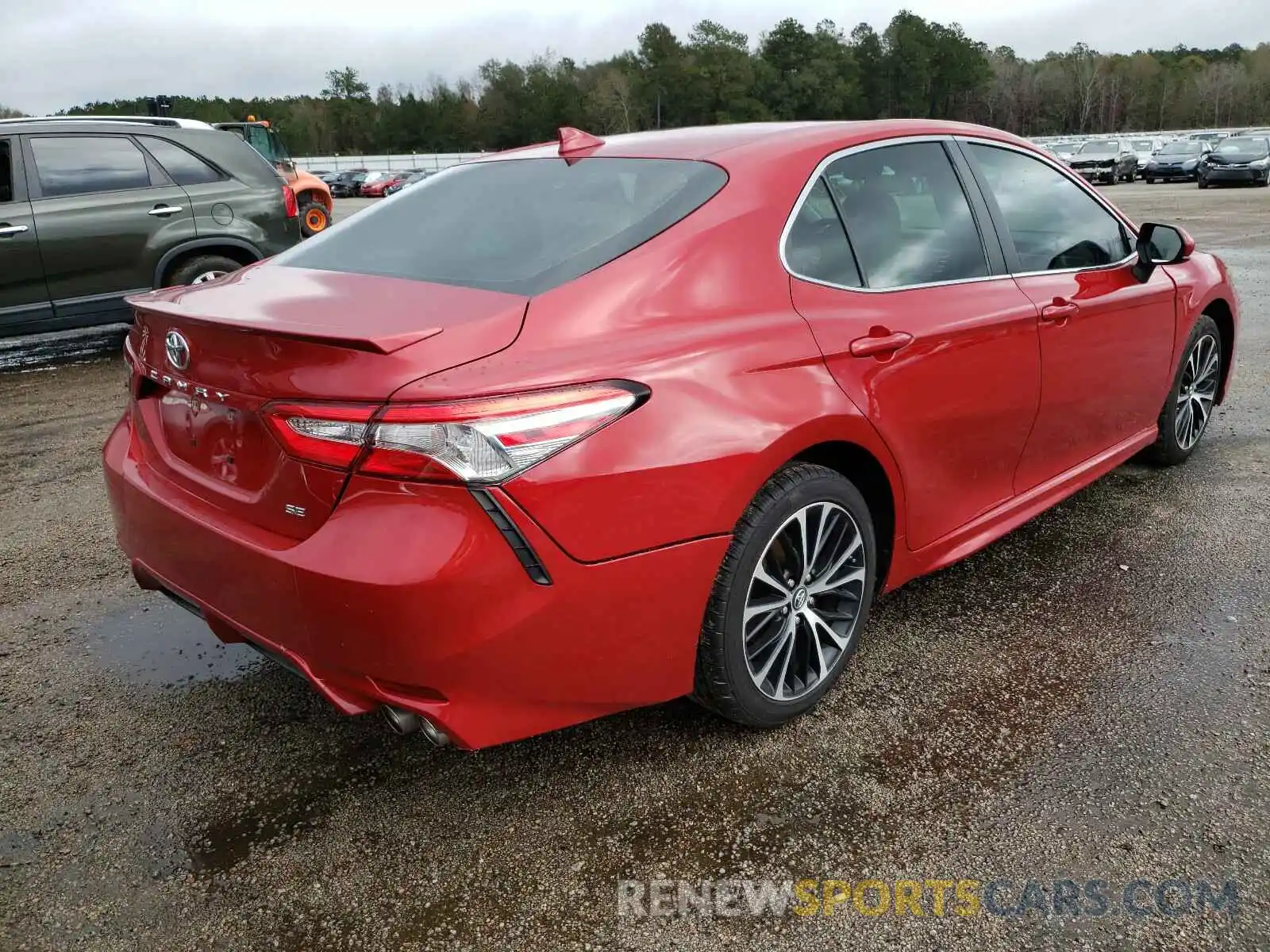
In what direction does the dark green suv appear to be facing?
to the viewer's left

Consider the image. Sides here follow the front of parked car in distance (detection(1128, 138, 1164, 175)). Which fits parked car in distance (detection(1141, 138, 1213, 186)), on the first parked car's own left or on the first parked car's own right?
on the first parked car's own left

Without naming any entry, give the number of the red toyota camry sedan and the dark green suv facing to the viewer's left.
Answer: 1

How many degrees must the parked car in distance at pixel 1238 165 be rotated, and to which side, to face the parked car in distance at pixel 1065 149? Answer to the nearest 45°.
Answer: approximately 90° to its right

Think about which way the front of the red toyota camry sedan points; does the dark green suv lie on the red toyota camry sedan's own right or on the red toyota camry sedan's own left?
on the red toyota camry sedan's own left

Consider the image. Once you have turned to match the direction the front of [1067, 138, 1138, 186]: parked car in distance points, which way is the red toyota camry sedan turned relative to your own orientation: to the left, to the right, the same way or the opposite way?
the opposite way

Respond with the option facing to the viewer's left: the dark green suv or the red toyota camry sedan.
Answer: the dark green suv

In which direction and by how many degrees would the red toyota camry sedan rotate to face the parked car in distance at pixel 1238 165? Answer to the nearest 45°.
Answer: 0° — it already faces it

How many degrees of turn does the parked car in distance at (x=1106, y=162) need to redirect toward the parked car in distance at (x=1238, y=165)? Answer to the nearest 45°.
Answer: approximately 90° to its left

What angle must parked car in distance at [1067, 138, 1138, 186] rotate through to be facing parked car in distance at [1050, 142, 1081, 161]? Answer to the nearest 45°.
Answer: approximately 135° to its right

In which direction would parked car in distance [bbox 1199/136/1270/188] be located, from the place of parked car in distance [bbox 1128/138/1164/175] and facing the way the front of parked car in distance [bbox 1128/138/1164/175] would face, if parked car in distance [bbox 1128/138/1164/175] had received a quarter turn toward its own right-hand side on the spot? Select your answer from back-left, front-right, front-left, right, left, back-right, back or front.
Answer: back-left

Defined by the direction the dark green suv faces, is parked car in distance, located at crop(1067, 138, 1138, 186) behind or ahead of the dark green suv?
behind

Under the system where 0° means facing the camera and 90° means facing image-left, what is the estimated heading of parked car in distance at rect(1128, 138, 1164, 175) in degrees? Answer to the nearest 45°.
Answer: approximately 45°

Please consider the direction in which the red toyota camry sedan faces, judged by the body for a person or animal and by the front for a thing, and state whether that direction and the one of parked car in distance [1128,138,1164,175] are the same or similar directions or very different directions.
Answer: very different directions
